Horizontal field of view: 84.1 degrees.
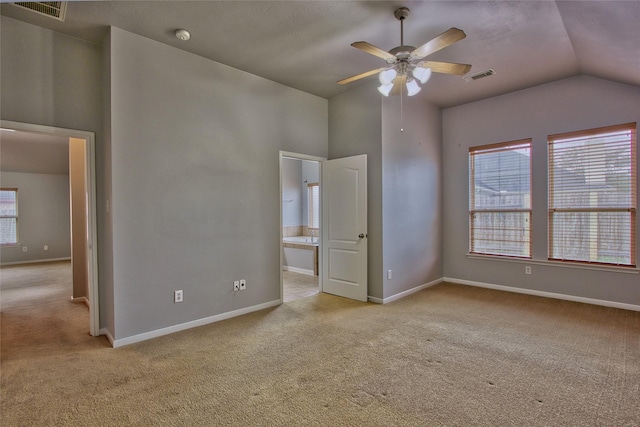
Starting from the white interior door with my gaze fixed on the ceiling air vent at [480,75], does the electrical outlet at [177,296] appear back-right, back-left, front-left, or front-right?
back-right

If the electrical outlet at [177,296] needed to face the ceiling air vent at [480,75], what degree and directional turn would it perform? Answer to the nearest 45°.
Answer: approximately 45° to its left

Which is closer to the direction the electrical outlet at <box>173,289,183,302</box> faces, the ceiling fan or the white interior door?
the ceiling fan

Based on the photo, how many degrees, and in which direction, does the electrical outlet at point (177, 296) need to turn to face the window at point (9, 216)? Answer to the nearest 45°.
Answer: approximately 180°

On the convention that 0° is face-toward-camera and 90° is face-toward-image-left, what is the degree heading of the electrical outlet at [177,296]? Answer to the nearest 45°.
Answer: approximately 315°

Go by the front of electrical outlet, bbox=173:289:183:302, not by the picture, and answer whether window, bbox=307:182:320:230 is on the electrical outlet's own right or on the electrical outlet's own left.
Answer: on the electrical outlet's own left

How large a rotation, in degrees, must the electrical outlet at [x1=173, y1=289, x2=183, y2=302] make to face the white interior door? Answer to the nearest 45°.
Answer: approximately 45° to its left

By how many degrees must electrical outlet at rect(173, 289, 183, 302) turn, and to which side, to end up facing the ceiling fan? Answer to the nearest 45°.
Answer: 0° — it already faces it
